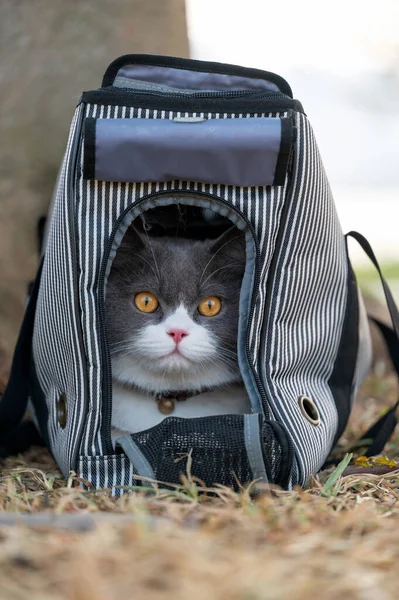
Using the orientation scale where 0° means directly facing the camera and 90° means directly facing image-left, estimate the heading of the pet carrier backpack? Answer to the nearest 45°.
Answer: approximately 0°

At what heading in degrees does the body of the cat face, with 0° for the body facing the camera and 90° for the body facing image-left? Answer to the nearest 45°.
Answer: approximately 0°

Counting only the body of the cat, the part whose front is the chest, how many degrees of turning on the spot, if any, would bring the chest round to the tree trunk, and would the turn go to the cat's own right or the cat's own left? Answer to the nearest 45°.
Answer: approximately 135° to the cat's own right

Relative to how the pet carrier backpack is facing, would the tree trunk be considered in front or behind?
behind
